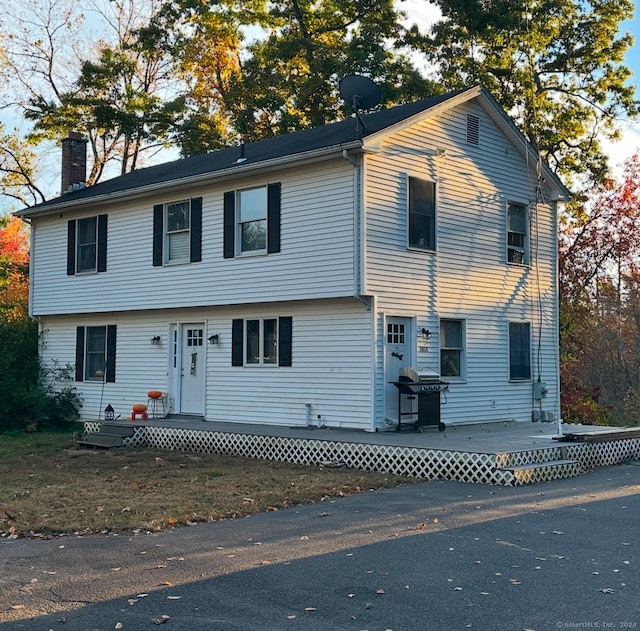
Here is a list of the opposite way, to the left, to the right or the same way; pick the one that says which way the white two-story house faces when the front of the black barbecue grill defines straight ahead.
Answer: to the right

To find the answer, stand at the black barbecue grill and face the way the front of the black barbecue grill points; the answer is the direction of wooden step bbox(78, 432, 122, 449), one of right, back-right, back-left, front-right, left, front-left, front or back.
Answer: back-right

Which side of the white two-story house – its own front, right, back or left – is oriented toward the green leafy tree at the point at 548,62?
back

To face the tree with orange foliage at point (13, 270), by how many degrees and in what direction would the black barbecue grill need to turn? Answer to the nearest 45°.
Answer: approximately 180°

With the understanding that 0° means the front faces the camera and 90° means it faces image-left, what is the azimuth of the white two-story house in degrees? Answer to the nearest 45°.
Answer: approximately 45°

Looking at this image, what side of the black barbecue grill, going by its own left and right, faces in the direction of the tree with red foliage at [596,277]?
left

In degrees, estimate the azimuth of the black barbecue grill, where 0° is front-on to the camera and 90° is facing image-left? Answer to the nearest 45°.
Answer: approximately 315°
